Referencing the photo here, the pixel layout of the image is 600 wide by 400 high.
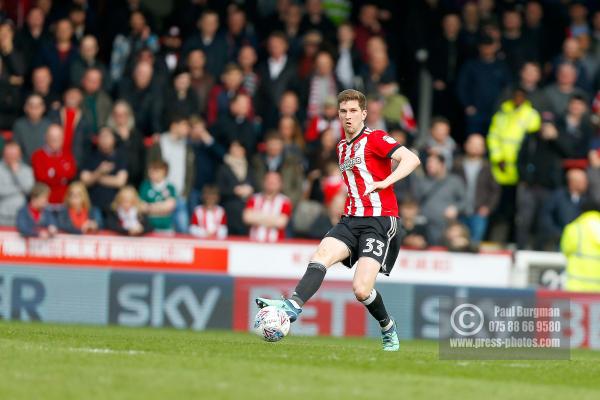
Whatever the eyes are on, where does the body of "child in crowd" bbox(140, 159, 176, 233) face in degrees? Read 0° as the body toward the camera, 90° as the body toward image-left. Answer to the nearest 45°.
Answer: approximately 0°

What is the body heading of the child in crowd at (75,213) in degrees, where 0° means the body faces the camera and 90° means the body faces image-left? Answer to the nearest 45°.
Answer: approximately 0°

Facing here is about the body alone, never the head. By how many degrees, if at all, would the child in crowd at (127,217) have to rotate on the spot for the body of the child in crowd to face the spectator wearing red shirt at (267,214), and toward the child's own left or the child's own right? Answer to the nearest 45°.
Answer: approximately 90° to the child's own left
